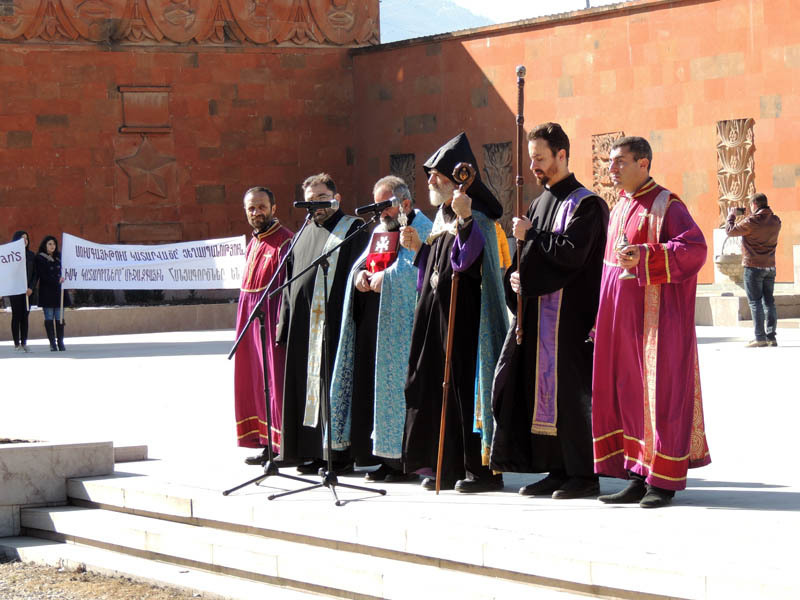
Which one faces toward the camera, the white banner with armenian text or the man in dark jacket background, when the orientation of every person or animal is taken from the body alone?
the white banner with armenian text

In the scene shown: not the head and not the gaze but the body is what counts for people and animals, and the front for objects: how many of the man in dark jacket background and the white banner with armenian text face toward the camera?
1

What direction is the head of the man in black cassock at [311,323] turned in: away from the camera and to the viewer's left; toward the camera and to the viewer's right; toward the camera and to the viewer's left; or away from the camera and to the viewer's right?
toward the camera and to the viewer's left

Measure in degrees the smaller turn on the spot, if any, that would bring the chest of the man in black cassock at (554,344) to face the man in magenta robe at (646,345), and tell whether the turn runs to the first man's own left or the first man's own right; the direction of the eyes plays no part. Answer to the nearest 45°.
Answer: approximately 90° to the first man's own left

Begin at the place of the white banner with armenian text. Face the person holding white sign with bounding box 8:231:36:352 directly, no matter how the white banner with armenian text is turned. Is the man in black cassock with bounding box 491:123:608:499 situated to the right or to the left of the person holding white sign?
left

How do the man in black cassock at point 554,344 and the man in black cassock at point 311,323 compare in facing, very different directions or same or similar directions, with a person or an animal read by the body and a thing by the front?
same or similar directions

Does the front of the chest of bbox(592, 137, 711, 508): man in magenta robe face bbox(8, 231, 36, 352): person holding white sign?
no

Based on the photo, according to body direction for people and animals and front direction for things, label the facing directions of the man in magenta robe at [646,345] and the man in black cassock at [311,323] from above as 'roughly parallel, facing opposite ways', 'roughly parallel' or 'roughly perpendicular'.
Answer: roughly parallel

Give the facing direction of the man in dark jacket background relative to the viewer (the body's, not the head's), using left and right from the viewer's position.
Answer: facing away from the viewer and to the left of the viewer

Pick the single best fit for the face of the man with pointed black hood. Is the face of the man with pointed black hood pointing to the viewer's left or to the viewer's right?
to the viewer's left

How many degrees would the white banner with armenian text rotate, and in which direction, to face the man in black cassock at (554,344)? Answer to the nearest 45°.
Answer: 0° — it already faces them

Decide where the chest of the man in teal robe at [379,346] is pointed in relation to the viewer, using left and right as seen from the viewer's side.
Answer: facing the viewer and to the left of the viewer

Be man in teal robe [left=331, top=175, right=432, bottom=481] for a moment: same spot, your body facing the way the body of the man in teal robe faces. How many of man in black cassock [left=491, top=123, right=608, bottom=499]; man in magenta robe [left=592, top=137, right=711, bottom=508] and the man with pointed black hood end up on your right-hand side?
0

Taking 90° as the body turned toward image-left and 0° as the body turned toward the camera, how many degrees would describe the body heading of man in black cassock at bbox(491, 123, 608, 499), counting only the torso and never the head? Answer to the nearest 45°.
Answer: approximately 45°

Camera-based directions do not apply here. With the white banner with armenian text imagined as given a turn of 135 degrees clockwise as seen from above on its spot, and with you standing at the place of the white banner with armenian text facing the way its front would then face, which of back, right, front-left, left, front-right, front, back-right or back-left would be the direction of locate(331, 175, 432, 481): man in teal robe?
back-left
